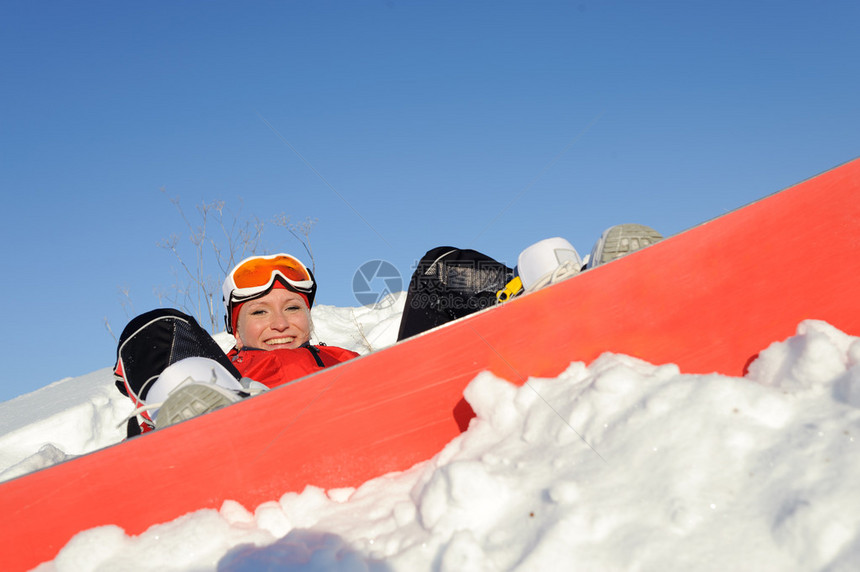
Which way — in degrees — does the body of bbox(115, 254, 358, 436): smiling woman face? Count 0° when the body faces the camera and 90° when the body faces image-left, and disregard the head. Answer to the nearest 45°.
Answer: approximately 0°
